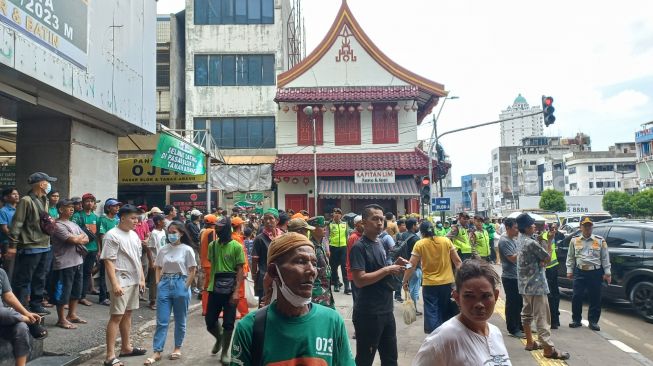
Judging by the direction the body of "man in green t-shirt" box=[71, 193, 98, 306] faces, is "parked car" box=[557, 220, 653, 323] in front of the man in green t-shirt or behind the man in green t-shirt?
in front

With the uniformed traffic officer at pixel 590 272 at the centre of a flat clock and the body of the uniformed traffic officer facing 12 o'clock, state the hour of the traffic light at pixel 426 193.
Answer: The traffic light is roughly at 5 o'clock from the uniformed traffic officer.

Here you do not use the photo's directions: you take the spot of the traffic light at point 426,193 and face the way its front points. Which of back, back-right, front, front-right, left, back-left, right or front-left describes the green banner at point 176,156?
front-right

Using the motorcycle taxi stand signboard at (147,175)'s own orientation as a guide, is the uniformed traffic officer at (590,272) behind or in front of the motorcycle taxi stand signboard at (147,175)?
in front

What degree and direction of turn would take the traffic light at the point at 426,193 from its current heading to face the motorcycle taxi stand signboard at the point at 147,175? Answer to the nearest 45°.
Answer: approximately 90° to its right

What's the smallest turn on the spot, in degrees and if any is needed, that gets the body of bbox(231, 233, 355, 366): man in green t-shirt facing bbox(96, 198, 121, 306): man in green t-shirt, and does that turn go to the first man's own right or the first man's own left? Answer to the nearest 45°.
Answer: approximately 180°

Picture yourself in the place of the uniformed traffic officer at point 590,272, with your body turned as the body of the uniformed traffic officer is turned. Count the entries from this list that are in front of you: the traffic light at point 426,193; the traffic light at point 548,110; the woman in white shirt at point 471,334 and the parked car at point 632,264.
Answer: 1

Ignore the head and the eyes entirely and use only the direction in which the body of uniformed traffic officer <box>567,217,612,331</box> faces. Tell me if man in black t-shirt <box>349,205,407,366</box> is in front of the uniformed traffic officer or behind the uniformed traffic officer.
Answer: in front

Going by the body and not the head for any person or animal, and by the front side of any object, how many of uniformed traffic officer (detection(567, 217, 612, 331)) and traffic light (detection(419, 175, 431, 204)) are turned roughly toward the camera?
2
